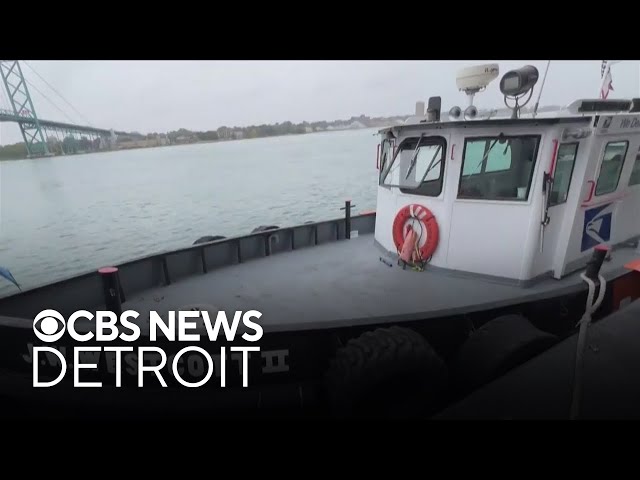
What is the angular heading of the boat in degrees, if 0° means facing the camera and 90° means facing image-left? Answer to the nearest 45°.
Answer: approximately 45°
